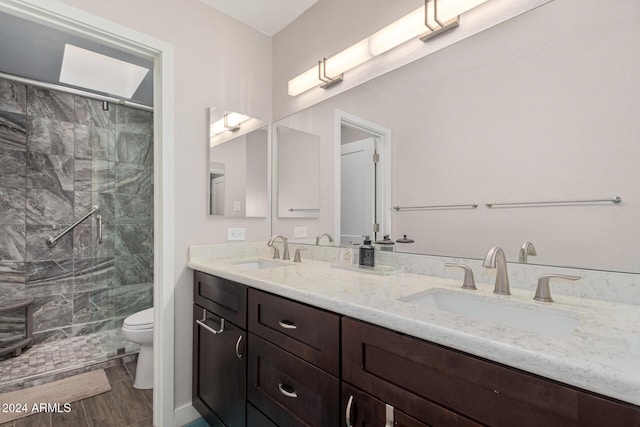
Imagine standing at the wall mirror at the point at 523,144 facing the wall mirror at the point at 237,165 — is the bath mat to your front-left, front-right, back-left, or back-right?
front-left

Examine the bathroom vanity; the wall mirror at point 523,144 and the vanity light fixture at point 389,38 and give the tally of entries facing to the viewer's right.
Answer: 0

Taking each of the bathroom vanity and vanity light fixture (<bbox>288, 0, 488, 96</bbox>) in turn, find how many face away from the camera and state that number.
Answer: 0

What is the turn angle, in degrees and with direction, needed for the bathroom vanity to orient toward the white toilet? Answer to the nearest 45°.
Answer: approximately 90° to its right

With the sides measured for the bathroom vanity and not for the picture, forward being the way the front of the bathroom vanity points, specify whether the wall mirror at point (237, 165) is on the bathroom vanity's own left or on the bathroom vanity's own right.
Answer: on the bathroom vanity's own right

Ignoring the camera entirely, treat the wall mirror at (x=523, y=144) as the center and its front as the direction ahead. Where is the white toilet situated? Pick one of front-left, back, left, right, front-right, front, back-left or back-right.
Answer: front-right

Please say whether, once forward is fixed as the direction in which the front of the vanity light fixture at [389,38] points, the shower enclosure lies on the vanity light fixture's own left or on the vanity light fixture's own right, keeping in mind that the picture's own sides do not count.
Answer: on the vanity light fixture's own right

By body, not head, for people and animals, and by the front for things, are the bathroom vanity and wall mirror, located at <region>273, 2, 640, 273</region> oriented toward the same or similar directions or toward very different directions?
same or similar directions
